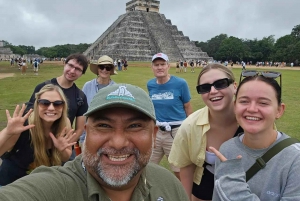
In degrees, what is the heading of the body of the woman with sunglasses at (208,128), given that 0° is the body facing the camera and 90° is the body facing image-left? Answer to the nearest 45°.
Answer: approximately 0°

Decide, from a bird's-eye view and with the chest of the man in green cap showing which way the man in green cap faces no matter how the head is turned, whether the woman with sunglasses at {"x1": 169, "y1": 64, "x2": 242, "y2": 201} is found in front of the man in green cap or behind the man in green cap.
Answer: behind

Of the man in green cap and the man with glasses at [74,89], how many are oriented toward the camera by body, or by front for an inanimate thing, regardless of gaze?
2

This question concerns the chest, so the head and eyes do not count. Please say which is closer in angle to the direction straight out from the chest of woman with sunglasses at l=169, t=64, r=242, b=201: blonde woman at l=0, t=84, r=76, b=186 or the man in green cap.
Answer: the man in green cap

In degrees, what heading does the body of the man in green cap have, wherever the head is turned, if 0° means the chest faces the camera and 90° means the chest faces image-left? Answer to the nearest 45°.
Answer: approximately 0°

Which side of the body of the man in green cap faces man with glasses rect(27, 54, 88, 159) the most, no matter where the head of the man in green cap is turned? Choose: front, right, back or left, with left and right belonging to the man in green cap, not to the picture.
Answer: back

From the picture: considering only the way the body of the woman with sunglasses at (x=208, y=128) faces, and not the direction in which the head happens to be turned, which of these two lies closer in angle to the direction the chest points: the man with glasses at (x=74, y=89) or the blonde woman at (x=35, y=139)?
the blonde woman

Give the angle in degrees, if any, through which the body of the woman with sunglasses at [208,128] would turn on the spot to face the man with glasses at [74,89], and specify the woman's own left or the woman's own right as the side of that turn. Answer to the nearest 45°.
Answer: approximately 135° to the woman's own right
